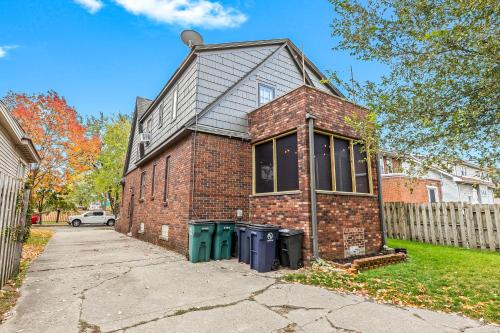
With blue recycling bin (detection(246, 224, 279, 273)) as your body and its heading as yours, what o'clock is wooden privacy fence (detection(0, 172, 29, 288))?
The wooden privacy fence is roughly at 1 o'clock from the blue recycling bin.

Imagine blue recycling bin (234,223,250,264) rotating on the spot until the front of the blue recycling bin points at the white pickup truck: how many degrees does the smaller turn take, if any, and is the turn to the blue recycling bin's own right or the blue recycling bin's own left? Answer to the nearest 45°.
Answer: approximately 90° to the blue recycling bin's own right

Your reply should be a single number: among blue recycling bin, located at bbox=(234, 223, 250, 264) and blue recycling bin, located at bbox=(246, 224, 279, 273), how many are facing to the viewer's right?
0

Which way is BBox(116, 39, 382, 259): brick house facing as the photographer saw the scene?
facing away from the viewer and to the left of the viewer

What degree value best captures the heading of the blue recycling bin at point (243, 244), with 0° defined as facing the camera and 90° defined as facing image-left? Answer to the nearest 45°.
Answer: approximately 45°

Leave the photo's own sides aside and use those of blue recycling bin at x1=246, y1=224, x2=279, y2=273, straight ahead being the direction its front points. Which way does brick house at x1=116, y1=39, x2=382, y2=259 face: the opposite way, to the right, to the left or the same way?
to the right

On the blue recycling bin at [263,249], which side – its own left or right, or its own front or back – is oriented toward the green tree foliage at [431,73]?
left

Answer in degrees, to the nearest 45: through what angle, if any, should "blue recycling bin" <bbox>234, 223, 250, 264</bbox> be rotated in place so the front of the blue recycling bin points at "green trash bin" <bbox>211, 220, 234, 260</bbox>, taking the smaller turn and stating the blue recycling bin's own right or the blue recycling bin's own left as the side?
approximately 90° to the blue recycling bin's own right
